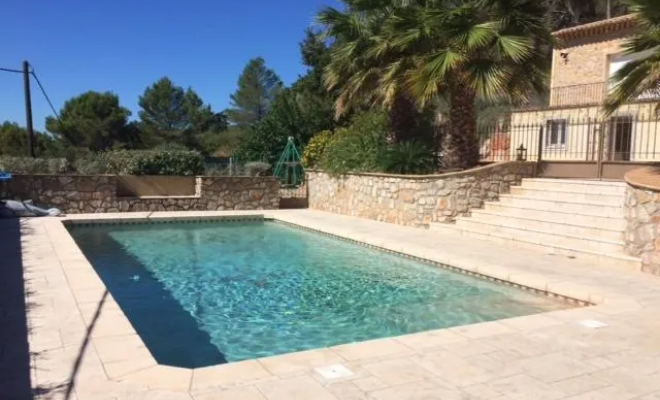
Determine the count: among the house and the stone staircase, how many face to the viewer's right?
0

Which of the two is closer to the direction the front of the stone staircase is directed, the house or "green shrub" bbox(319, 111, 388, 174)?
the green shrub

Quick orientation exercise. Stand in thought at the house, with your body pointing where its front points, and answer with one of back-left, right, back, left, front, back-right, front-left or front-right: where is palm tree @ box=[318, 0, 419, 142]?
front

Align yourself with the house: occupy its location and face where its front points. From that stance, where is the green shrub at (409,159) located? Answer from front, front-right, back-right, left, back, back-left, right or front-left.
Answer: front

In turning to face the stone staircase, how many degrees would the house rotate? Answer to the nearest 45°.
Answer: approximately 45° to its left

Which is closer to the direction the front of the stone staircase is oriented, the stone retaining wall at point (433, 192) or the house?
the stone retaining wall

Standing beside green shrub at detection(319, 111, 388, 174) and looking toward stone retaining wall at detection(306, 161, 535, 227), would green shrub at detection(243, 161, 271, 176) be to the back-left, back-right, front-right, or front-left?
back-right

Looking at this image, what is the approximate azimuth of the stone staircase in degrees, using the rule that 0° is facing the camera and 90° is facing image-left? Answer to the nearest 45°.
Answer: approximately 45°

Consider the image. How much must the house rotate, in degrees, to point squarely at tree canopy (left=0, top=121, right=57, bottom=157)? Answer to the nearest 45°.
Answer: approximately 45° to its right

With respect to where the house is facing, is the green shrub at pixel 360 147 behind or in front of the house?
in front

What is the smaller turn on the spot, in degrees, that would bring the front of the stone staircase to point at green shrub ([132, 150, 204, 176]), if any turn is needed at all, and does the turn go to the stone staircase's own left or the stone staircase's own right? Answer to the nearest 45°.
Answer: approximately 45° to the stone staircase's own right

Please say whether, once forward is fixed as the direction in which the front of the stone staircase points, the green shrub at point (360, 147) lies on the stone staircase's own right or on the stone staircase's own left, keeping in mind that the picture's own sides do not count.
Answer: on the stone staircase's own right

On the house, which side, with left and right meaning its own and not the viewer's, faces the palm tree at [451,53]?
front

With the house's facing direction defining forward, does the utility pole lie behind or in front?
in front
